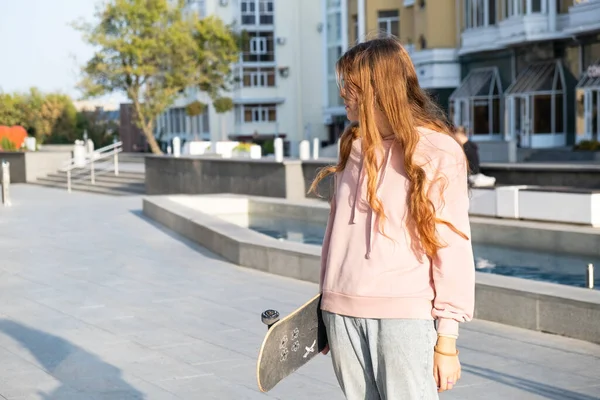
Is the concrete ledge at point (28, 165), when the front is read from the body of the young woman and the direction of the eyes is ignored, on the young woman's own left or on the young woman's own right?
on the young woman's own right

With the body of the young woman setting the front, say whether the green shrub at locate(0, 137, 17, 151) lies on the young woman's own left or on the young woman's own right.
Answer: on the young woman's own right

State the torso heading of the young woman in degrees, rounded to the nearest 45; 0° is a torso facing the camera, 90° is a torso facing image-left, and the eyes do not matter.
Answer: approximately 45°

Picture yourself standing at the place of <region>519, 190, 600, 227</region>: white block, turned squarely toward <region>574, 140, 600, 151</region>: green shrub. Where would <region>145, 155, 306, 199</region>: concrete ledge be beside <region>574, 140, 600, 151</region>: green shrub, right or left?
left

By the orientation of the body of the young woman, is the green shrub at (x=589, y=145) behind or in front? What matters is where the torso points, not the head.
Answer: behind

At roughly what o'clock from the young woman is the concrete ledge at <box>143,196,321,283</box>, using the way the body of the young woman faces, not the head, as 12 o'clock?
The concrete ledge is roughly at 4 o'clock from the young woman.

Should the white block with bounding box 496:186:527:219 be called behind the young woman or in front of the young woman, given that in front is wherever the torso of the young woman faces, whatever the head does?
behind

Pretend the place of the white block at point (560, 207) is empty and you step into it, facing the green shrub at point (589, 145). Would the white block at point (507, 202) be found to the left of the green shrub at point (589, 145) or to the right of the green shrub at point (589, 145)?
left

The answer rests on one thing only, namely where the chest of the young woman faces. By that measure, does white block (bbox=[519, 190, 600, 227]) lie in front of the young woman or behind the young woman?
behind

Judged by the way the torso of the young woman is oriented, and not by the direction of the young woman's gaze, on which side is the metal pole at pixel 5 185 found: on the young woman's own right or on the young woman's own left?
on the young woman's own right

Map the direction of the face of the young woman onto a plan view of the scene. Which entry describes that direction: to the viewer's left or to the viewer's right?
to the viewer's left

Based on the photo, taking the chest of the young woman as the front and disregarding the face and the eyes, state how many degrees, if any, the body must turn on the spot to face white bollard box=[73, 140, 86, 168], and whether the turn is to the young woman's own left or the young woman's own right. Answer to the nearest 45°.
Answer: approximately 135° to the young woman's own right
